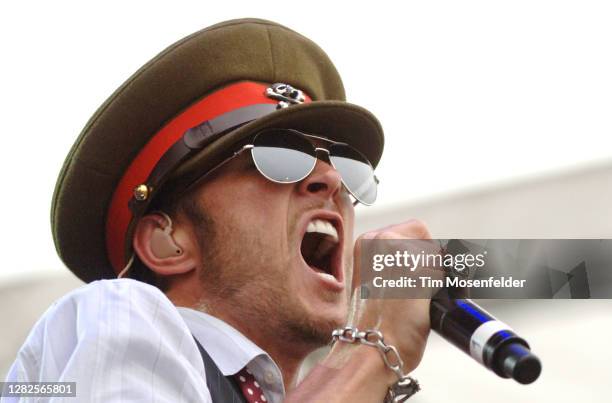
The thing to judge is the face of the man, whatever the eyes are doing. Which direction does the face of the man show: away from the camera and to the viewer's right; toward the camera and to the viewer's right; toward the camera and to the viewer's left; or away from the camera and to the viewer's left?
toward the camera and to the viewer's right

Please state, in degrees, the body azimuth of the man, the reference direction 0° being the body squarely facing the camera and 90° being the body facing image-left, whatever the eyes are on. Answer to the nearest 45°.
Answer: approximately 315°
